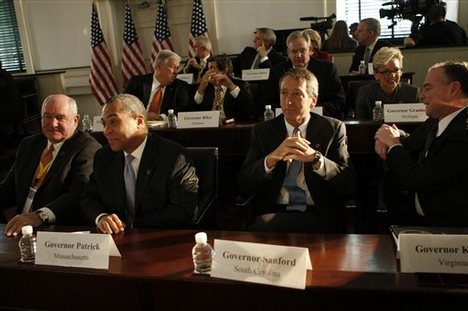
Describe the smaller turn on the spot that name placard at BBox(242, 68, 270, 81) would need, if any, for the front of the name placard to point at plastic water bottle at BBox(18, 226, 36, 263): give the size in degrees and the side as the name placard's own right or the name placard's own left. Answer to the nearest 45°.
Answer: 0° — it already faces it

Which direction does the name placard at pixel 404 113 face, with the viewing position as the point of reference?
facing the viewer

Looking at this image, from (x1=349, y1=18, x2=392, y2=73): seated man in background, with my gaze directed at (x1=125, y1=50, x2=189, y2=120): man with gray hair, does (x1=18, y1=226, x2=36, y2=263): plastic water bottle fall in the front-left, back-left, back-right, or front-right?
front-left

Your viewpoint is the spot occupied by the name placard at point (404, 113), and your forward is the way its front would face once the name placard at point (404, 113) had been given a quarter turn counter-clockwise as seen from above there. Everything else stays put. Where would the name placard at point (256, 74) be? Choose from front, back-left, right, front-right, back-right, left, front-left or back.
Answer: back-left

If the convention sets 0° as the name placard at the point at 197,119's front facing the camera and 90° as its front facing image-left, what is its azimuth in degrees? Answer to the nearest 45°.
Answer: approximately 0°

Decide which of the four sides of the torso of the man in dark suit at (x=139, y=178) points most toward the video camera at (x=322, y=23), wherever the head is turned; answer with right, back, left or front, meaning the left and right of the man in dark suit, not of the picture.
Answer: back

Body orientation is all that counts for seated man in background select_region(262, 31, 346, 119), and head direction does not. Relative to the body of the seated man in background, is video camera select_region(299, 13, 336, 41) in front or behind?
behind

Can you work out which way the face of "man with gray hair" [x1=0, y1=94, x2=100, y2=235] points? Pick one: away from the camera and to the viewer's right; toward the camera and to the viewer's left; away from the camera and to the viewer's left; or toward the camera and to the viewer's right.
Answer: toward the camera and to the viewer's right

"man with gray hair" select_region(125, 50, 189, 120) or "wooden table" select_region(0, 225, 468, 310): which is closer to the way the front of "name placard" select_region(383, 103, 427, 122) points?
the wooden table

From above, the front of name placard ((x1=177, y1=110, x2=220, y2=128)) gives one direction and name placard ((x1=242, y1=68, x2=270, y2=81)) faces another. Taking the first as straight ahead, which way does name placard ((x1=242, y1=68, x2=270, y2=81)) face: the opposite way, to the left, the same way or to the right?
the same way

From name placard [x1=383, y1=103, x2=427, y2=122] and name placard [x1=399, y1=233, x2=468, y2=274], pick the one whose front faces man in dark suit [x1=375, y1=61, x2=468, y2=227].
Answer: name placard [x1=383, y1=103, x2=427, y2=122]

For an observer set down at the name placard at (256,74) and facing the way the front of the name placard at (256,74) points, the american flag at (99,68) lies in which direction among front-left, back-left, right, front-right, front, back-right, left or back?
back-right

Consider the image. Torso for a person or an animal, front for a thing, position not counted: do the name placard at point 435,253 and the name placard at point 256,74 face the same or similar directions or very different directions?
same or similar directions

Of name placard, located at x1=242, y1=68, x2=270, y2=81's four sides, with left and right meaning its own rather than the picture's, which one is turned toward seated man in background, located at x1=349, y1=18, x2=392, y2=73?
left

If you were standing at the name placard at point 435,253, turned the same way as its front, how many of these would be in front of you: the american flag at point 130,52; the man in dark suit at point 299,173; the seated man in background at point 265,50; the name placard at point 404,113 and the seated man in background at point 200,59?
0

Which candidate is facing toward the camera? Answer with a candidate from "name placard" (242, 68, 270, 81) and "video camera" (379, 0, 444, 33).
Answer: the name placard

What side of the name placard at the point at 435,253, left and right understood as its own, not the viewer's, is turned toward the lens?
front

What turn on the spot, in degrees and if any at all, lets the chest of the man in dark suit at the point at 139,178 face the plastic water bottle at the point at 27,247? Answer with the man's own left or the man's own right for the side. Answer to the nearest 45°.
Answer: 0° — they already face it
